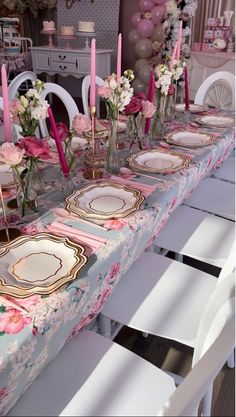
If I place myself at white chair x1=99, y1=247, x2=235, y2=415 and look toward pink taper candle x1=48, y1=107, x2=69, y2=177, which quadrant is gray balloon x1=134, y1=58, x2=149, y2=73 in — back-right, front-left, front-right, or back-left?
front-right

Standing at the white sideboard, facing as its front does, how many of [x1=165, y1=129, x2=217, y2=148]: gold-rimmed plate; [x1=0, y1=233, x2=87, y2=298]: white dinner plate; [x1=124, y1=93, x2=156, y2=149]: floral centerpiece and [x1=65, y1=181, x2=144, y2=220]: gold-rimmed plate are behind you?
0

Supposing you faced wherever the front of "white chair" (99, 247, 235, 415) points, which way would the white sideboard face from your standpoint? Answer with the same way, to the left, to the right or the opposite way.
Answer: to the left

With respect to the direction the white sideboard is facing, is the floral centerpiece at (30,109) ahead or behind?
ahead

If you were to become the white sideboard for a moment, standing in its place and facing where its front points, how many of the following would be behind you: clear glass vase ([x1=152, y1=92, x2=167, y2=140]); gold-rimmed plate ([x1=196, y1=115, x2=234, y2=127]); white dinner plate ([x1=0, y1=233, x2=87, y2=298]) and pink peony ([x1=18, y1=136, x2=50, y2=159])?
0

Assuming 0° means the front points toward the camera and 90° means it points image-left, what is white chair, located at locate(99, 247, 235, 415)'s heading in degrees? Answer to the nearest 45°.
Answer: approximately 135°

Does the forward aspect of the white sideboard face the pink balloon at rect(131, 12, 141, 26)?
no

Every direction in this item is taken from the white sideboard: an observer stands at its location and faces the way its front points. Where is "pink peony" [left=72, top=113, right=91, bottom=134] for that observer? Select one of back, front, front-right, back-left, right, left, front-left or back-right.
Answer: front-left

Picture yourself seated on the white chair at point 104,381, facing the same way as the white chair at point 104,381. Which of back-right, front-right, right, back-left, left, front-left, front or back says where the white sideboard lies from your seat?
front-right

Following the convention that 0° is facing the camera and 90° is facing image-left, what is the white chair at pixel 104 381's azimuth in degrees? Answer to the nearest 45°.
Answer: approximately 135°

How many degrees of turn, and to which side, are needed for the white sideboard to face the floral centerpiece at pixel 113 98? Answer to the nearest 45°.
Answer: approximately 45° to its left

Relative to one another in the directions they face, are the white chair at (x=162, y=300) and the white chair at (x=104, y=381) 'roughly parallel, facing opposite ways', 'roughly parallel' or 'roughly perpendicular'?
roughly parallel

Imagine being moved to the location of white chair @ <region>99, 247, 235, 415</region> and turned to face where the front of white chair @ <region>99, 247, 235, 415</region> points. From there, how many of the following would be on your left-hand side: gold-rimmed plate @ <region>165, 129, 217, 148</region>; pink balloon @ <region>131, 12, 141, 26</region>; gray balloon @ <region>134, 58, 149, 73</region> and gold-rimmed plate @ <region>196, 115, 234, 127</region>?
0

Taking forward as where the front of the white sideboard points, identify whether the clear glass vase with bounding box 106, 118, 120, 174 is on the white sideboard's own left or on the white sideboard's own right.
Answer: on the white sideboard's own left

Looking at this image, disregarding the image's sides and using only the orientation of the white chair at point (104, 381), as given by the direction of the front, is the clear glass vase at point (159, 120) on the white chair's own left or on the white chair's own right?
on the white chair's own right

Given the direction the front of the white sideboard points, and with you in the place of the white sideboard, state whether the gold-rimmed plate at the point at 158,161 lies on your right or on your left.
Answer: on your left

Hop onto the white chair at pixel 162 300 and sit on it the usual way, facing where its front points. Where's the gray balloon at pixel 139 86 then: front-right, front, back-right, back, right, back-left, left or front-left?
front-right

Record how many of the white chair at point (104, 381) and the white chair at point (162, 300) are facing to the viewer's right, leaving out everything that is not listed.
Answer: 0

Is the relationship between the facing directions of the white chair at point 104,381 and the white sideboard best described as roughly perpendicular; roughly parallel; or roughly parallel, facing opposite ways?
roughly perpendicular

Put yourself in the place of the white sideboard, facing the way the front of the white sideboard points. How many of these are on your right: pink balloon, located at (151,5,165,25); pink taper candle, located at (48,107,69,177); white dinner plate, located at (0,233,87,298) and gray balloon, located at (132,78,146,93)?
0
